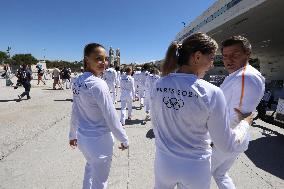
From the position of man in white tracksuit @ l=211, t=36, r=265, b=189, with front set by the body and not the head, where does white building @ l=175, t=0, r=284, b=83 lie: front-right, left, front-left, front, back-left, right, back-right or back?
back-right

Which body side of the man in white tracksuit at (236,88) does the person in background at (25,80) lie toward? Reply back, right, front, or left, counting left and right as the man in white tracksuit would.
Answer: right
